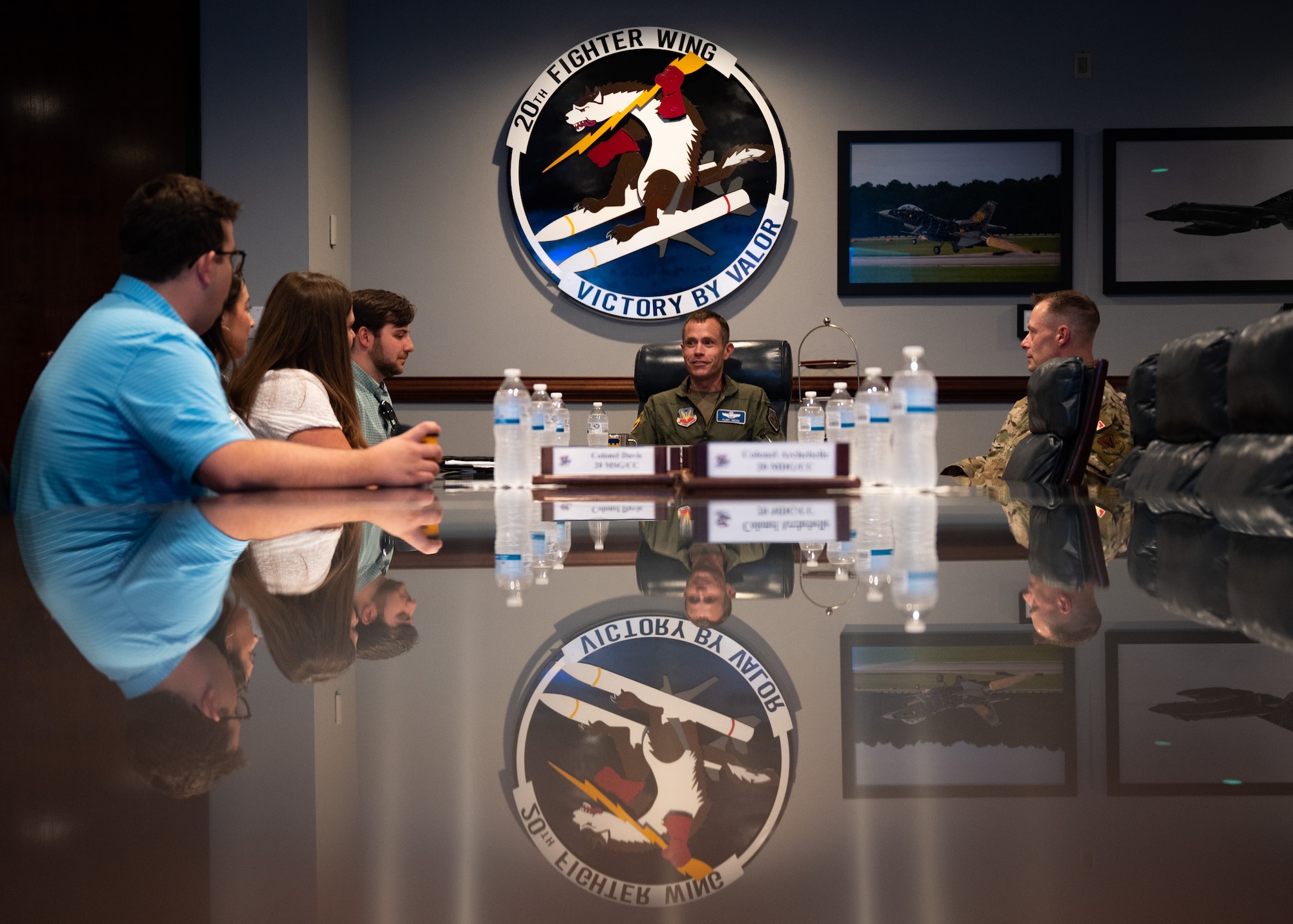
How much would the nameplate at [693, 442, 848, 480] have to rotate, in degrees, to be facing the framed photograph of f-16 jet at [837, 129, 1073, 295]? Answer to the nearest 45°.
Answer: approximately 180°

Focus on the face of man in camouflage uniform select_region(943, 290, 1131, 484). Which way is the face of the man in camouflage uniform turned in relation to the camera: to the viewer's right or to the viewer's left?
to the viewer's left

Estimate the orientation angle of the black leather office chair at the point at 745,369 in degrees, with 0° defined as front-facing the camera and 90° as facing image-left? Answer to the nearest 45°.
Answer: approximately 0°

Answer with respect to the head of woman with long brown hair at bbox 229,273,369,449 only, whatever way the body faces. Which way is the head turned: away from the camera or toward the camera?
away from the camera

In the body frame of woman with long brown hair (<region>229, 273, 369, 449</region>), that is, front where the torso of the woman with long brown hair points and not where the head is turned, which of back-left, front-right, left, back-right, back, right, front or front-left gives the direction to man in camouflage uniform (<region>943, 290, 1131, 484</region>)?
front-right

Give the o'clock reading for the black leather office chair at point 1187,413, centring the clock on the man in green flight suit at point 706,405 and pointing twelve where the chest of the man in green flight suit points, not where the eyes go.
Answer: The black leather office chair is roughly at 11 o'clock from the man in green flight suit.

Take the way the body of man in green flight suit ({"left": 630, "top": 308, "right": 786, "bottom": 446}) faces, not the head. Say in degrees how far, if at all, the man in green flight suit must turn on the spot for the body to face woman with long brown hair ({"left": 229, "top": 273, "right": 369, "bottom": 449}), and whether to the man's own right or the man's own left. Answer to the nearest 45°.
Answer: approximately 45° to the man's own right

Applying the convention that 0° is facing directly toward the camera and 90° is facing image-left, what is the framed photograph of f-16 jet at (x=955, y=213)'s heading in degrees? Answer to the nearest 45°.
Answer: approximately 0°

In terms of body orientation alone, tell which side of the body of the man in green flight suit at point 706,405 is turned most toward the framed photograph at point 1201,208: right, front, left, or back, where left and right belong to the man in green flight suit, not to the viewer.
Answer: left

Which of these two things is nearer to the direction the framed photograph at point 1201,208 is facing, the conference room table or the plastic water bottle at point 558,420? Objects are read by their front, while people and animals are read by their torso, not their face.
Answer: the conference room table

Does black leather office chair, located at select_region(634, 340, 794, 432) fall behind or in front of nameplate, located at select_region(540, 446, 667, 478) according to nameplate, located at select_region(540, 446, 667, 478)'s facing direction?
behind

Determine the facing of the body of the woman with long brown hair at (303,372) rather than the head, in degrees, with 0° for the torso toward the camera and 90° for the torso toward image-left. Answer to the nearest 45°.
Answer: approximately 225°

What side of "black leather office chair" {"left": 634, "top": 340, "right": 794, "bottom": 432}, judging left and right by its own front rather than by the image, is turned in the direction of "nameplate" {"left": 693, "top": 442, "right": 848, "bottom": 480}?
front

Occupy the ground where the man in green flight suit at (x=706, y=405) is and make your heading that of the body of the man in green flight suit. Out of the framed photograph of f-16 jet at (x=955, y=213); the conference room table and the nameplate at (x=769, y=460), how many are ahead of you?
2

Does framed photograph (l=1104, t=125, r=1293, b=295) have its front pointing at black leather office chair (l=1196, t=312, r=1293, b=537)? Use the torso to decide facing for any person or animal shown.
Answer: yes
